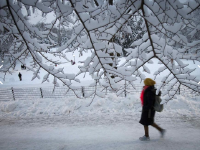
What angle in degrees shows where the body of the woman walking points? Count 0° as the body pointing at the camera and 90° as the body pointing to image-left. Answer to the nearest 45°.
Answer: approximately 90°
